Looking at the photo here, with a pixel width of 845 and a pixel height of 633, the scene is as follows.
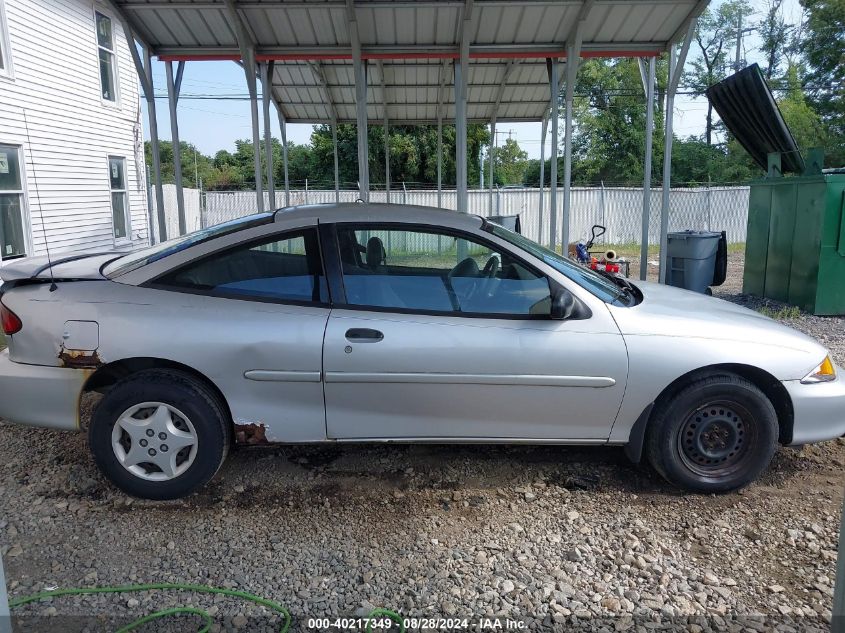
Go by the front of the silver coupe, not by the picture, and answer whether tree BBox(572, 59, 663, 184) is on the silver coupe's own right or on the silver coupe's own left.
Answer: on the silver coupe's own left

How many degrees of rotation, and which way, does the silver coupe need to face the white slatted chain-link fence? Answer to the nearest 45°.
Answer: approximately 90° to its left

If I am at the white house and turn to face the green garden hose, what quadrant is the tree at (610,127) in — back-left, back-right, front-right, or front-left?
back-left

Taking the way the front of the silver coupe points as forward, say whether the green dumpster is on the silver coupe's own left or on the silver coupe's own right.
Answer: on the silver coupe's own left

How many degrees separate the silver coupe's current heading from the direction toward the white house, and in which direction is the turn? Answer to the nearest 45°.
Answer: approximately 135° to its left

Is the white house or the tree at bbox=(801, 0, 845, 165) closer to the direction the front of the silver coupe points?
the tree

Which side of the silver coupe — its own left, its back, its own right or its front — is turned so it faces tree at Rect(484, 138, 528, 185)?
left

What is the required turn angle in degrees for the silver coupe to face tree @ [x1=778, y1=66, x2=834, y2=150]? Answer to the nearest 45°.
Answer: approximately 45° to its left

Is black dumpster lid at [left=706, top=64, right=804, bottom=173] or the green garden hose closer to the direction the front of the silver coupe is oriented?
the black dumpster lid

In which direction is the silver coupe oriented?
to the viewer's right
